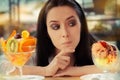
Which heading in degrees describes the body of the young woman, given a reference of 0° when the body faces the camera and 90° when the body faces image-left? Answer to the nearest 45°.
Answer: approximately 0°
